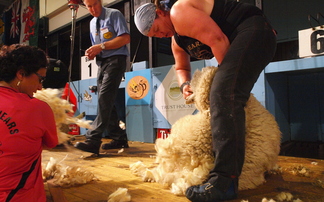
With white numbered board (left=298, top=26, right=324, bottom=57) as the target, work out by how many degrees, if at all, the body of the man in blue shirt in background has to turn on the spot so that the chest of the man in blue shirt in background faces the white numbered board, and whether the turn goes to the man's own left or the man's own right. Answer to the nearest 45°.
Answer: approximately 90° to the man's own left

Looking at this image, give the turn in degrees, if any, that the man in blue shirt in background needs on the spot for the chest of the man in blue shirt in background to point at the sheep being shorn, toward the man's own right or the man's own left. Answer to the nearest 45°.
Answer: approximately 45° to the man's own left

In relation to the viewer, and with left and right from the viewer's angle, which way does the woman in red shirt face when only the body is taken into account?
facing away from the viewer and to the right of the viewer

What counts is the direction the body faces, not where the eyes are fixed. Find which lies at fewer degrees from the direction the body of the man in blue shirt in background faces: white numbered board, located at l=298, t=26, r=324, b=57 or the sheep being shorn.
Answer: the sheep being shorn

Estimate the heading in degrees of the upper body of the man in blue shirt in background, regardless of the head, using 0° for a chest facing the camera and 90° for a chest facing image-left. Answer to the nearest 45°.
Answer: approximately 45°
